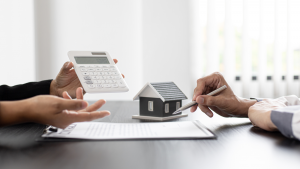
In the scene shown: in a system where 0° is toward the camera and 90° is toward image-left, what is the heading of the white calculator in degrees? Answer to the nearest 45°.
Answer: approximately 0°
